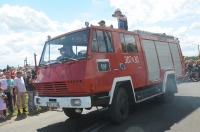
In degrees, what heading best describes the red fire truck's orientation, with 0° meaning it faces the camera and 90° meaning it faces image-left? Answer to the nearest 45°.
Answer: approximately 45°
